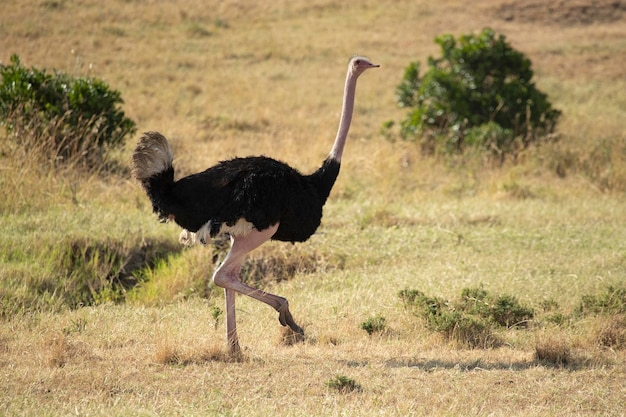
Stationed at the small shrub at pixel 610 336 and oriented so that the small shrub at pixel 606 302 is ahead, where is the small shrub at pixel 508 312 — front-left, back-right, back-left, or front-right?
front-left

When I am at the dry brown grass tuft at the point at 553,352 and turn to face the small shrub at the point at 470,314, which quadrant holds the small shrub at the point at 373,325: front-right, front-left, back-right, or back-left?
front-left

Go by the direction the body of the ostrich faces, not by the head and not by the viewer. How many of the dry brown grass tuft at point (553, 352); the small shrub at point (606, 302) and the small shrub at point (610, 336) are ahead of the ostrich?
3

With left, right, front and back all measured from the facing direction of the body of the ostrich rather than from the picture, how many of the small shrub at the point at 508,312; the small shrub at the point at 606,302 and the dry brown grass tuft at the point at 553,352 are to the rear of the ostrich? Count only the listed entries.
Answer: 0

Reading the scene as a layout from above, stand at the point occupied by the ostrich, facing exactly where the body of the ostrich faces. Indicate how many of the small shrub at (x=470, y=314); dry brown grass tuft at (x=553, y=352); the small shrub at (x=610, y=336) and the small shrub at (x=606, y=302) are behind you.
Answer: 0

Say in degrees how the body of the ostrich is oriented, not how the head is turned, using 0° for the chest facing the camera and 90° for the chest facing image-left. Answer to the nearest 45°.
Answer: approximately 270°

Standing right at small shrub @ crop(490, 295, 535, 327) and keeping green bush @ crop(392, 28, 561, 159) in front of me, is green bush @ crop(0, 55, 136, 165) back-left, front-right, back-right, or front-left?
front-left

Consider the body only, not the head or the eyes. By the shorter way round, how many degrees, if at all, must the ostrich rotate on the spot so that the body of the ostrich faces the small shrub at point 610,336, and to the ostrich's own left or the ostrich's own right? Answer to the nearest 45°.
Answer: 0° — it already faces it

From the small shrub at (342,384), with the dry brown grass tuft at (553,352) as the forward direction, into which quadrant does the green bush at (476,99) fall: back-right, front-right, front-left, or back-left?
front-left

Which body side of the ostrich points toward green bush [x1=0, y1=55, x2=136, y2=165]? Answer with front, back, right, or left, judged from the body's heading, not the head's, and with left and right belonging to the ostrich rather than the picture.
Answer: left

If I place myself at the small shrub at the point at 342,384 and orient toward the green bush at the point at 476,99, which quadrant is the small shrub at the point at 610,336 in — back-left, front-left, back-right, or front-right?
front-right

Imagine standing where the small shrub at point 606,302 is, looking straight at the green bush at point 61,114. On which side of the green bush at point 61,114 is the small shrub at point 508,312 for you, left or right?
left

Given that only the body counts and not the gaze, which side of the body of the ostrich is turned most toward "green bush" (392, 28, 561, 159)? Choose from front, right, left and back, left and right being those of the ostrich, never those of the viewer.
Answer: left

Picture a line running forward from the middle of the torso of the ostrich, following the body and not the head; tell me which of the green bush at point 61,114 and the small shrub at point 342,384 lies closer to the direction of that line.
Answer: the small shrub

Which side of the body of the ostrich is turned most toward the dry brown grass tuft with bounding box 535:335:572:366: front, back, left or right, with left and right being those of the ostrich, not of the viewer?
front

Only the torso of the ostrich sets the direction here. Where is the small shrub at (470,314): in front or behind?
in front

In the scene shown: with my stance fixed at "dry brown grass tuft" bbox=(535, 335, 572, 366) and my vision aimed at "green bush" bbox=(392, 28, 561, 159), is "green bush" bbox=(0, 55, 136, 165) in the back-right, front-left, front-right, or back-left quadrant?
front-left

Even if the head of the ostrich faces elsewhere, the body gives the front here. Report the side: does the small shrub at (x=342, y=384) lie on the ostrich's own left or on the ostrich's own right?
on the ostrich's own right

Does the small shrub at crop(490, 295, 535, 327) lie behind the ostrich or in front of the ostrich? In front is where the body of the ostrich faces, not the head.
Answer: in front
